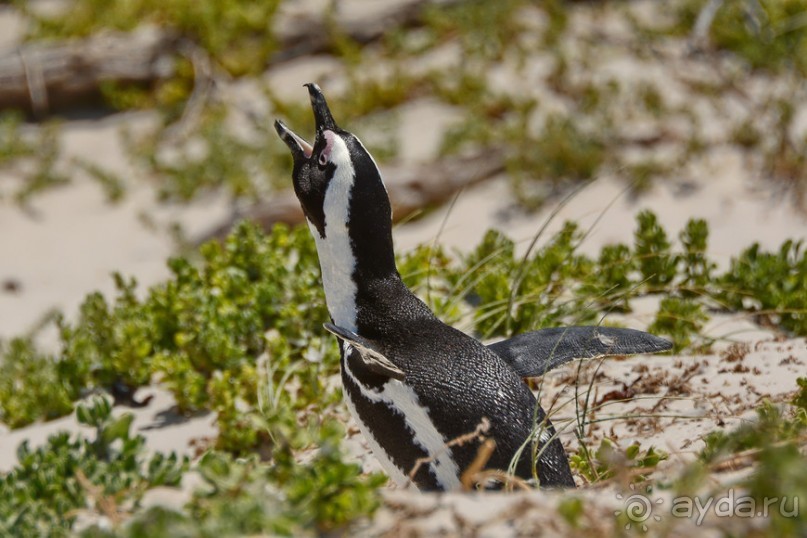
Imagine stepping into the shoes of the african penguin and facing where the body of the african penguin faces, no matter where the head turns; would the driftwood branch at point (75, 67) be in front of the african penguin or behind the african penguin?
in front
